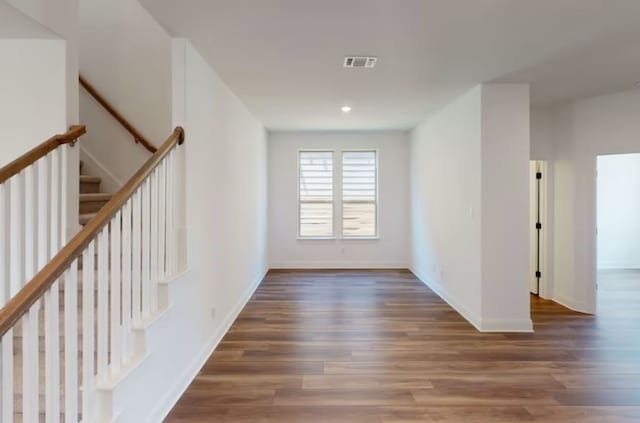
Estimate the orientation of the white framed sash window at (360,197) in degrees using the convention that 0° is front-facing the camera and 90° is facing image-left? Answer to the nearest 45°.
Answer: approximately 0°

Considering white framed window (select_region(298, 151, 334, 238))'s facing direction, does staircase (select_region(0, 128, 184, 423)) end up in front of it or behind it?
in front

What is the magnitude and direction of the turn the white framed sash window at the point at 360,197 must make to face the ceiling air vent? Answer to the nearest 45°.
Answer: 0° — it already faces it

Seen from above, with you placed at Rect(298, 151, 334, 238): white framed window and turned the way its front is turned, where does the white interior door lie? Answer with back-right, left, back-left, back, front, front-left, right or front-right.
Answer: front-left

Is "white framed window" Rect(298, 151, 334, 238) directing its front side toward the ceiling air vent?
yes

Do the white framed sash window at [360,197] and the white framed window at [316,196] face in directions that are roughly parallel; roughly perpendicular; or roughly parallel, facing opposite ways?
roughly parallel

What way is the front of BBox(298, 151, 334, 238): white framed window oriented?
toward the camera

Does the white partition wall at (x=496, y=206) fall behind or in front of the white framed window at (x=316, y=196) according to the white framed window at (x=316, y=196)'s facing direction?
in front

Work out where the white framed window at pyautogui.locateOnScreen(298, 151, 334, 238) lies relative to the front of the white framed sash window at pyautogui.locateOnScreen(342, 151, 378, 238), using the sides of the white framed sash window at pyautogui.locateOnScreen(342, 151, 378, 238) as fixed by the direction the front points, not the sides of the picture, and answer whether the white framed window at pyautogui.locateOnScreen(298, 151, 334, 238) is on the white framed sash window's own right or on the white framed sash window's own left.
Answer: on the white framed sash window's own right

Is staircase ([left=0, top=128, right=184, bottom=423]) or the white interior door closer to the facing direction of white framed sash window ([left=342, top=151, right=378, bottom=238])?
the staircase

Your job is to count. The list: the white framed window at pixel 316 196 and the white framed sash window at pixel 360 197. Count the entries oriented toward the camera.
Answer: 2
